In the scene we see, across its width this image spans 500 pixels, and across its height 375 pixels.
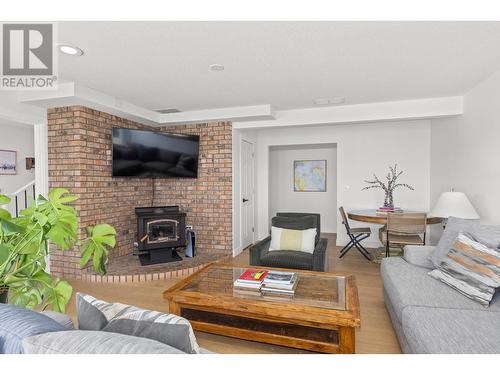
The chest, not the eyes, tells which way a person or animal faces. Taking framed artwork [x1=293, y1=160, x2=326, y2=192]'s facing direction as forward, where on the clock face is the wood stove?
The wood stove is roughly at 1 o'clock from the framed artwork.

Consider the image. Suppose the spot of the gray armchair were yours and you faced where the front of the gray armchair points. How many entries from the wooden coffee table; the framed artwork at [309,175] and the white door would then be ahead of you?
1

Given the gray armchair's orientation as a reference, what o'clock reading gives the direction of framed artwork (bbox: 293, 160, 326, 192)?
The framed artwork is roughly at 6 o'clock from the gray armchair.

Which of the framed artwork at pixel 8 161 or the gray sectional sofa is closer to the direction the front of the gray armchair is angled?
the gray sectional sofa

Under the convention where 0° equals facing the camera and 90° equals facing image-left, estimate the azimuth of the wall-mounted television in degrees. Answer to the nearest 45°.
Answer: approximately 315°

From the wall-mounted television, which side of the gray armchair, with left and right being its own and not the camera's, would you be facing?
right

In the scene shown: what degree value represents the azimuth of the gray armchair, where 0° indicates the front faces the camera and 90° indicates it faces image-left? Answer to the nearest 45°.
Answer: approximately 0°

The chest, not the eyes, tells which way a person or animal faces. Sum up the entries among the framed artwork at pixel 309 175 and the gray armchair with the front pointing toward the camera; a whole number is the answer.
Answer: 2

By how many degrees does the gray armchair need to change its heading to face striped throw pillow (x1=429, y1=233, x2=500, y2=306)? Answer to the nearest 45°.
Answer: approximately 45° to its left
